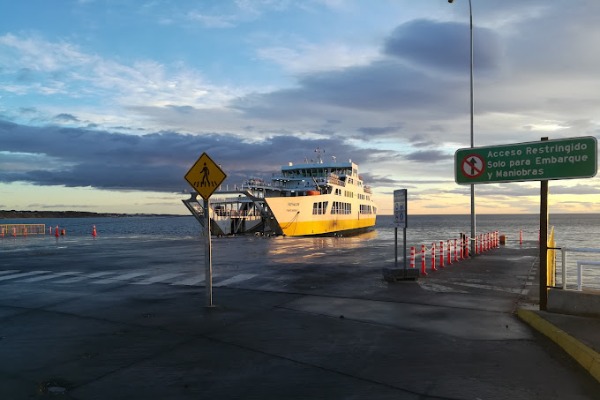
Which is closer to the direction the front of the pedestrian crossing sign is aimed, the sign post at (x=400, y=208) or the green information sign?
the green information sign

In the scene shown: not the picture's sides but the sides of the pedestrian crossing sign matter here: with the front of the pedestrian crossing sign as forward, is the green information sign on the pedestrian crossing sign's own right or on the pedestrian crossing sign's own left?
on the pedestrian crossing sign's own left

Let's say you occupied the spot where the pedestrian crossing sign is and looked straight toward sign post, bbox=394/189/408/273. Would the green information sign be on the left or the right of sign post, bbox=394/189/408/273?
right

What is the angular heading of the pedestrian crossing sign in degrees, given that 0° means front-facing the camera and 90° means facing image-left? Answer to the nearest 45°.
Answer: approximately 0°

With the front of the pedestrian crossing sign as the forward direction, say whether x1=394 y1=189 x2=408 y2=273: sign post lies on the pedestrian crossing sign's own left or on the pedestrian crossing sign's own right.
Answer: on the pedestrian crossing sign's own left
